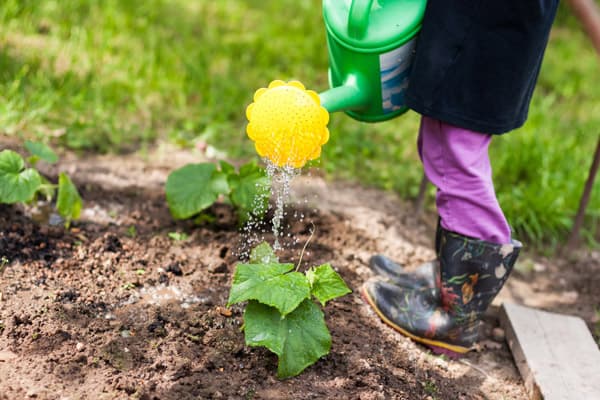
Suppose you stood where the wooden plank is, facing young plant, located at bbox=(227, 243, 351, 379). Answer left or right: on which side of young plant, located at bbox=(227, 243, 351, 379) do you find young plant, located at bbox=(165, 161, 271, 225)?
right

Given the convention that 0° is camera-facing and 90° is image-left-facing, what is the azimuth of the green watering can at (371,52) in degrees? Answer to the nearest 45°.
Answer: approximately 45°

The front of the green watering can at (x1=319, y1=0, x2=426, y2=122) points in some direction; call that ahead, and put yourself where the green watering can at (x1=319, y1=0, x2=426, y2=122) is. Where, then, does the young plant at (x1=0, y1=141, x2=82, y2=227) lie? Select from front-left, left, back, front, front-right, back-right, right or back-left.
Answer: front-right
